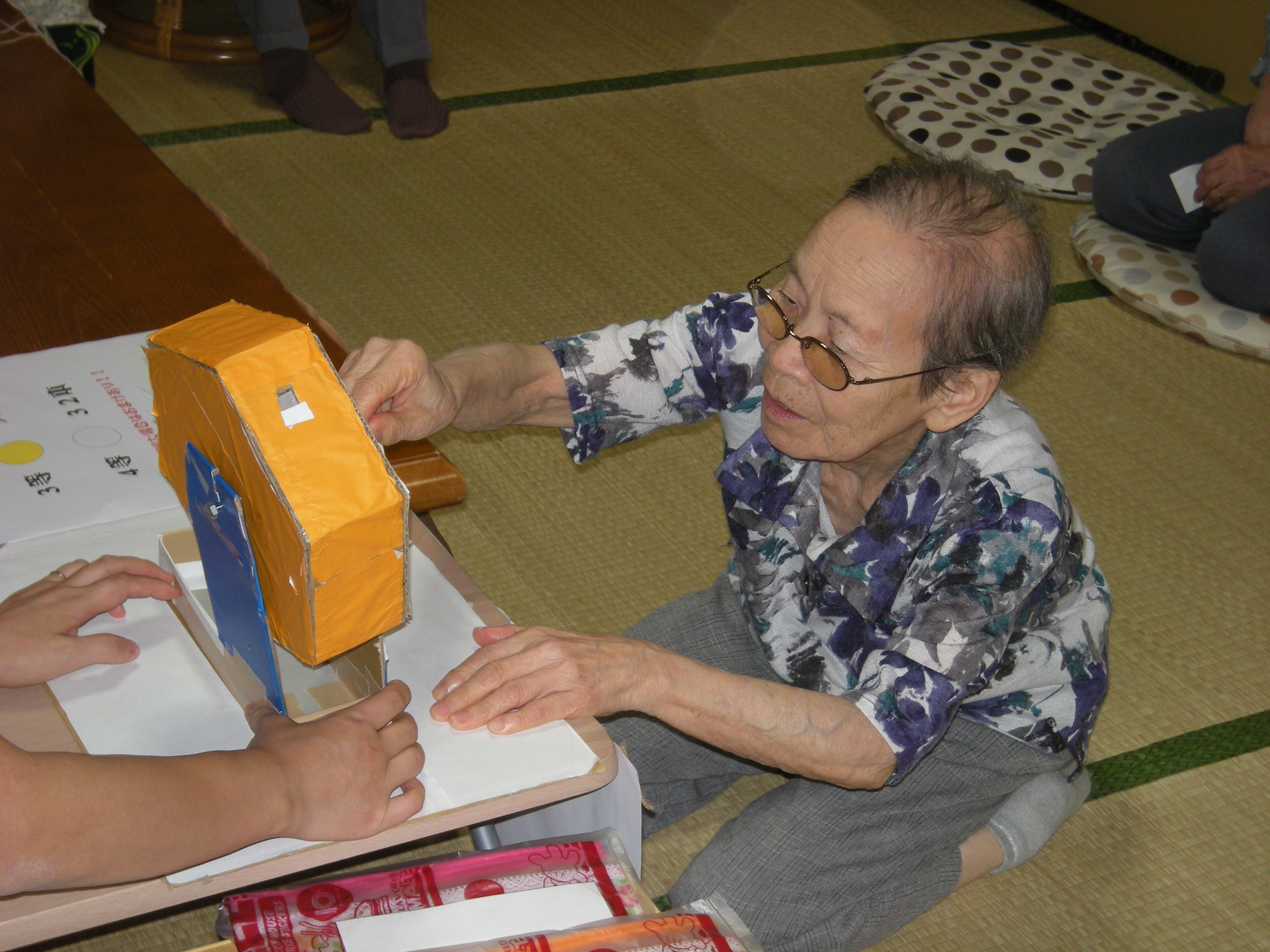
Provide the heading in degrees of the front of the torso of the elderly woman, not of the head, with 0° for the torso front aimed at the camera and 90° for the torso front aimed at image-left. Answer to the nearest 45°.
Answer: approximately 45°

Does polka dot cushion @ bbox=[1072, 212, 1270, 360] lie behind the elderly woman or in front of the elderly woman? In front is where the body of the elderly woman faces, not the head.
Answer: behind

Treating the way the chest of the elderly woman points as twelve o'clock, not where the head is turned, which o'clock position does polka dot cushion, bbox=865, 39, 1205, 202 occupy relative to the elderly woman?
The polka dot cushion is roughly at 5 o'clock from the elderly woman.
